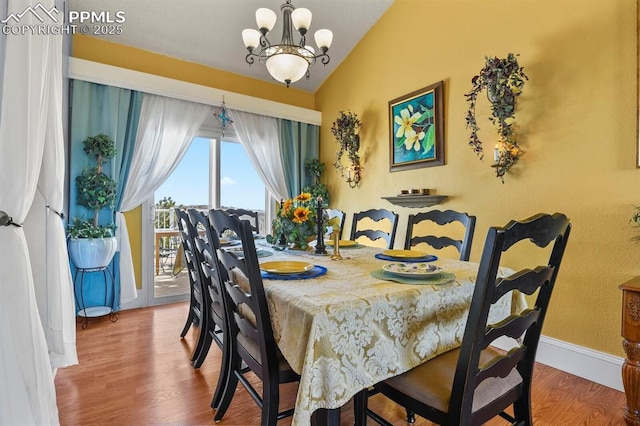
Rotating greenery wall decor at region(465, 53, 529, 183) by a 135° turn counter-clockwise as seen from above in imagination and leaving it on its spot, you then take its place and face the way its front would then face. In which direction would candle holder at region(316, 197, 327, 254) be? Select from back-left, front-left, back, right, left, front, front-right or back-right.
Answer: back-right

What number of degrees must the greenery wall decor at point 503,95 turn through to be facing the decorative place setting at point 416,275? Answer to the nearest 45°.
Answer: approximately 45° to its left

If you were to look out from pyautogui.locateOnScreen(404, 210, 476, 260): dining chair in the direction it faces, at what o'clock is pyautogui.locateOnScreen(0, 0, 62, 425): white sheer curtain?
The white sheer curtain is roughly at 12 o'clock from the dining chair.

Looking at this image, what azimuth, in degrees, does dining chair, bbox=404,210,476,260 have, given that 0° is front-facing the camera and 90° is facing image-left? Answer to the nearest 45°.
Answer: approximately 45°

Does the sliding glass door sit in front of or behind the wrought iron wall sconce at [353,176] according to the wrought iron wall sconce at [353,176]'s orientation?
in front

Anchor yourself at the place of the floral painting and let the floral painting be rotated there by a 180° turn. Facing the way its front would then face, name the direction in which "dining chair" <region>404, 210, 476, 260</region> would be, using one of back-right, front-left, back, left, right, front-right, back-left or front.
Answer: back-right

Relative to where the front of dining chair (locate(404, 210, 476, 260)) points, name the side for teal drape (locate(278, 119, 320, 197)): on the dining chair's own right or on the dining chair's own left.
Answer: on the dining chair's own right

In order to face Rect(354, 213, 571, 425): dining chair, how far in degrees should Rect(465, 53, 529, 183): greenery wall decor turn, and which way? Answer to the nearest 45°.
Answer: approximately 45° to its left

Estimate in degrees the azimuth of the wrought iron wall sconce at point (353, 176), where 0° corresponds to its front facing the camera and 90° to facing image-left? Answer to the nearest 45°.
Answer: approximately 45°

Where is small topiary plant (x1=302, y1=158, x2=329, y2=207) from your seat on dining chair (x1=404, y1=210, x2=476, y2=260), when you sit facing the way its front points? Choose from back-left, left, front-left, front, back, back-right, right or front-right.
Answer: right

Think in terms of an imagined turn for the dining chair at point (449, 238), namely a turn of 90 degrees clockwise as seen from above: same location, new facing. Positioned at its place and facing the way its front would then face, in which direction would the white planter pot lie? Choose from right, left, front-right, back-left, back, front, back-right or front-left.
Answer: front-left

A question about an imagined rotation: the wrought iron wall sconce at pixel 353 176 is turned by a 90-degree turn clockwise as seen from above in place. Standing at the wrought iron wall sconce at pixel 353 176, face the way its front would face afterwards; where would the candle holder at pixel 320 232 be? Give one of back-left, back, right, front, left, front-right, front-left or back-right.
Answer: back-left

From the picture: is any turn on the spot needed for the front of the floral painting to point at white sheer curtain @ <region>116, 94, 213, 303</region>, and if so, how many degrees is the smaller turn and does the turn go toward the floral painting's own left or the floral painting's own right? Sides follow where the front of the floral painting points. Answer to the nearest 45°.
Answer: approximately 45° to the floral painting's own right

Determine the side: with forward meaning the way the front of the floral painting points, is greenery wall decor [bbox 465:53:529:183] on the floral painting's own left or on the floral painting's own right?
on the floral painting's own left

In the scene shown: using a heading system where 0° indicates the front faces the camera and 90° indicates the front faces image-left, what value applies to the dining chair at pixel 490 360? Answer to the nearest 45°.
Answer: approximately 135°
